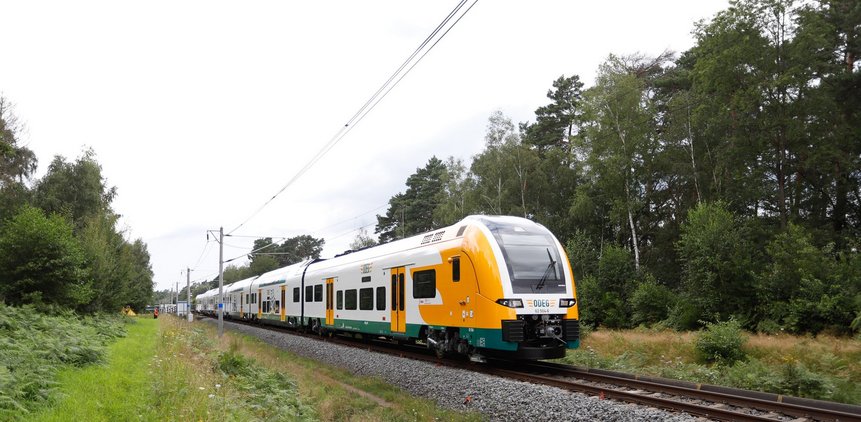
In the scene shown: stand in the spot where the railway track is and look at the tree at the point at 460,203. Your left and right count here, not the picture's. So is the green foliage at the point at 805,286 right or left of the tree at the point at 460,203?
right

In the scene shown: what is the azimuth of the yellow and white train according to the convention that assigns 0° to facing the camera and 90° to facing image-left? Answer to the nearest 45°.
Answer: approximately 315°

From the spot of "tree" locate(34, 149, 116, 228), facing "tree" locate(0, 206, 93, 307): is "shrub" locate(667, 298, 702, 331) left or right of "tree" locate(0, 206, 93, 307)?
left

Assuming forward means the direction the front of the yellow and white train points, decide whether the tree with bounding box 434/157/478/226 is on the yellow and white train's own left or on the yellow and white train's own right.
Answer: on the yellow and white train's own left

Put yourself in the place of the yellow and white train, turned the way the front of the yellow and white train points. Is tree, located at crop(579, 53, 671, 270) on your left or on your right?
on your left

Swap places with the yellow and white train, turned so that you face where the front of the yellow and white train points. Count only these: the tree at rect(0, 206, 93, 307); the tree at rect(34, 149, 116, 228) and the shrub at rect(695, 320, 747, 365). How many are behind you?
2

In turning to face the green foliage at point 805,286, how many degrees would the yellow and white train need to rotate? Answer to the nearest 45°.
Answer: approximately 90° to its left

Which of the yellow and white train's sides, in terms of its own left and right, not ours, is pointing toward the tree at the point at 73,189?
right

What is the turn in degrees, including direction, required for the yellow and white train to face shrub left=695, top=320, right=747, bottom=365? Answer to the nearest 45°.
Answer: approximately 45° to its left

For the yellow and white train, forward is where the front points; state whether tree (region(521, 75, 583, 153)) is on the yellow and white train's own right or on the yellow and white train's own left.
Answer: on the yellow and white train's own left

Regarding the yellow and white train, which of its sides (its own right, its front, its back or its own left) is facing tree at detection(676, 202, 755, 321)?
left

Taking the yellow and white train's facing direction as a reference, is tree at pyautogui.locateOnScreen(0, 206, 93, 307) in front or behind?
behind
